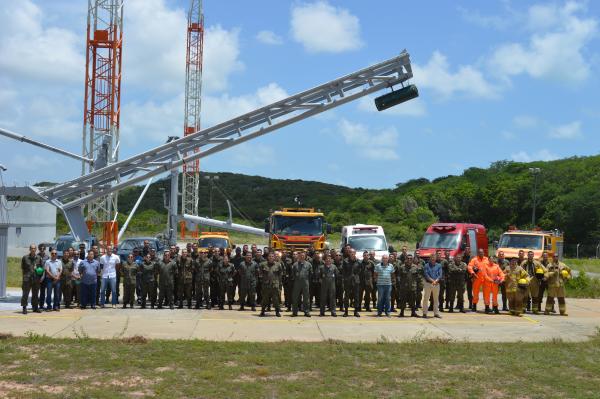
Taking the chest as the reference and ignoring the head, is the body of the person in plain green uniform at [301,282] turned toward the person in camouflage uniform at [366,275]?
no

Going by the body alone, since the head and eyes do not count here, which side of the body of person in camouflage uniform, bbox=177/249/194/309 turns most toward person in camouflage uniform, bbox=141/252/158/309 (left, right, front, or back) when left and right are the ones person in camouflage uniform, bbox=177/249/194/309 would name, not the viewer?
right

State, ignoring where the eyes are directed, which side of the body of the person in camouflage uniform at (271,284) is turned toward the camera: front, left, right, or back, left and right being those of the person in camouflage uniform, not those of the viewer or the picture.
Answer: front

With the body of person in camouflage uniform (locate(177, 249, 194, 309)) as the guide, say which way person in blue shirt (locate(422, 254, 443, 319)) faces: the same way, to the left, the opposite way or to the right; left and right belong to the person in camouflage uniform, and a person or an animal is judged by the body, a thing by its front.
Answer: the same way

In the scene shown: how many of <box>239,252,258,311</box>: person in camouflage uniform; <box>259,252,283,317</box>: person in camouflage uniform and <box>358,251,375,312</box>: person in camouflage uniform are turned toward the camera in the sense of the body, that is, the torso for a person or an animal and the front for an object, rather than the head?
3

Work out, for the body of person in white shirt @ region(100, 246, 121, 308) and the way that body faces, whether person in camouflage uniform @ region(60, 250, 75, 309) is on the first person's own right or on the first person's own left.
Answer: on the first person's own right

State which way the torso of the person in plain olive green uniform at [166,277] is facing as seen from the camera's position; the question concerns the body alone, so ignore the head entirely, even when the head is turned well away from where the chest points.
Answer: toward the camera

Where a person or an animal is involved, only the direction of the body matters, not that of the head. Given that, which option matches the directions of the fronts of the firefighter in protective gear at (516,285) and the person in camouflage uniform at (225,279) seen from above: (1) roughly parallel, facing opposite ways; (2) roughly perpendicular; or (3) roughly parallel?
roughly parallel

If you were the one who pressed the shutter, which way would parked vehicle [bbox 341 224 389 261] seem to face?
facing the viewer

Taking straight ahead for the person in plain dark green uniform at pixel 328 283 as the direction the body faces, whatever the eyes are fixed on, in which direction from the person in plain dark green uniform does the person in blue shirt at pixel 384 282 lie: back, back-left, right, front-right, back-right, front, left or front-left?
left

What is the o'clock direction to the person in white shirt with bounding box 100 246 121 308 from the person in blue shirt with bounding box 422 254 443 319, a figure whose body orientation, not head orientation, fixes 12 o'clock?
The person in white shirt is roughly at 3 o'clock from the person in blue shirt.

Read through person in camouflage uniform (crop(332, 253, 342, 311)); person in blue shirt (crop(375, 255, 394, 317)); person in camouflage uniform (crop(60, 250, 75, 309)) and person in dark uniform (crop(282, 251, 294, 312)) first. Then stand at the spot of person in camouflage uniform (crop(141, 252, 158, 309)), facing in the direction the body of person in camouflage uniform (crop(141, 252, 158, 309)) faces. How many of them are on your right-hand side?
1

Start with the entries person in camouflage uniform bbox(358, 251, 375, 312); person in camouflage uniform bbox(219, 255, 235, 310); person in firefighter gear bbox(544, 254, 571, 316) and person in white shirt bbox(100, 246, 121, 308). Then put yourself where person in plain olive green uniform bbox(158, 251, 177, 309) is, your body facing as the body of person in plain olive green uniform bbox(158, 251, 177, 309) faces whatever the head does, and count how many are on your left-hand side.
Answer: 3

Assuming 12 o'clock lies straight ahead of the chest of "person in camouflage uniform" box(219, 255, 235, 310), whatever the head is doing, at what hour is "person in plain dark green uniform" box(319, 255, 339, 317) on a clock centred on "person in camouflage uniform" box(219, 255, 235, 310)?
"person in plain dark green uniform" box(319, 255, 339, 317) is roughly at 10 o'clock from "person in camouflage uniform" box(219, 255, 235, 310).

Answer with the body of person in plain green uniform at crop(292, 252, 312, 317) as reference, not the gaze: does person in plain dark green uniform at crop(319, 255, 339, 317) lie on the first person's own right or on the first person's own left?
on the first person's own left

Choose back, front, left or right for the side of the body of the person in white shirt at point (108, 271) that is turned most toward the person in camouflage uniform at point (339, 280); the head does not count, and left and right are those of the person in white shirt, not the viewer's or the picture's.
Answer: left

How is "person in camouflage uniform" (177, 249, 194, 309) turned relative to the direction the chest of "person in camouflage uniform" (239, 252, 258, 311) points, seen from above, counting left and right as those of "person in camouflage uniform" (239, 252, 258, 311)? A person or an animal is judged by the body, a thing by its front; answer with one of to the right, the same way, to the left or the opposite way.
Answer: the same way

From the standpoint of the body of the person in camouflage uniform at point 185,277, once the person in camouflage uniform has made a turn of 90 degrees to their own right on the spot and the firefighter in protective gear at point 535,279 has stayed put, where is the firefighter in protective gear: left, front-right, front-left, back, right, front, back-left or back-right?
back
